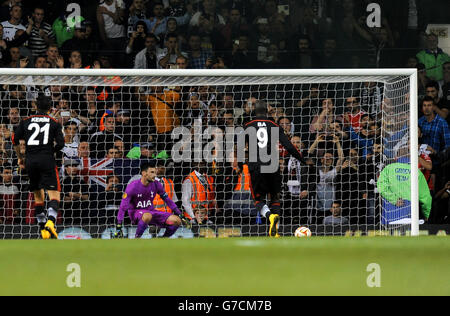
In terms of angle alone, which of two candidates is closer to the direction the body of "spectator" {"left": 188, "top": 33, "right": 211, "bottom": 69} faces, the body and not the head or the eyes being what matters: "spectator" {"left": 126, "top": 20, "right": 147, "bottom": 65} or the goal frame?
the goal frame

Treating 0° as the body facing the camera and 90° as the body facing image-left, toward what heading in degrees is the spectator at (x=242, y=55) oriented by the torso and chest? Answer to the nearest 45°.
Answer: approximately 0°

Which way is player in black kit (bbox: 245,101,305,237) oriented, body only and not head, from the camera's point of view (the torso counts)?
away from the camera

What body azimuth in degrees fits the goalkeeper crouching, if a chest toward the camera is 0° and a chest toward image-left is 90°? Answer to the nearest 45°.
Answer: approximately 315°

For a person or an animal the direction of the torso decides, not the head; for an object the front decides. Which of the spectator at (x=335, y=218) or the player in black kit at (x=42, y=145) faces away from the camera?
the player in black kit

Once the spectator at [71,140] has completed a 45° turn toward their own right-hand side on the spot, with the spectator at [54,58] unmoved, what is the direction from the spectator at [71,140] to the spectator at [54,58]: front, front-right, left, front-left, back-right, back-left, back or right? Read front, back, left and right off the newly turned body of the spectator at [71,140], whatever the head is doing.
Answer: back-right

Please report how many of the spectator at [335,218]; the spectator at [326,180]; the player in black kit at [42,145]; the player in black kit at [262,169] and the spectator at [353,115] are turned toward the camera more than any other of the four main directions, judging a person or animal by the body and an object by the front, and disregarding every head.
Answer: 3

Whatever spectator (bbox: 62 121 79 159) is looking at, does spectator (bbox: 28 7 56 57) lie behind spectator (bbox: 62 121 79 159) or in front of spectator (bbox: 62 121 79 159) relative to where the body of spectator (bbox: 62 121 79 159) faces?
behind

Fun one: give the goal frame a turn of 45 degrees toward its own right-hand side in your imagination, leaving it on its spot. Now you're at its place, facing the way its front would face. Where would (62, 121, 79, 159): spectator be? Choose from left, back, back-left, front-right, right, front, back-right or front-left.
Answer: right

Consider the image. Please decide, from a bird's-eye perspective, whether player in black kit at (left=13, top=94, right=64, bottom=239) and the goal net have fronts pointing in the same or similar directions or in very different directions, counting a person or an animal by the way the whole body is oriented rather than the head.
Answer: very different directions

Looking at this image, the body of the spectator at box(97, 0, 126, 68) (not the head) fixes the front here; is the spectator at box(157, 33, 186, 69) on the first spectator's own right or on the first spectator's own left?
on the first spectator's own left
